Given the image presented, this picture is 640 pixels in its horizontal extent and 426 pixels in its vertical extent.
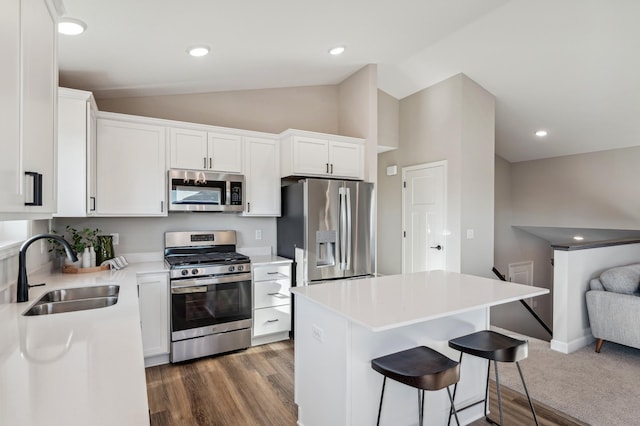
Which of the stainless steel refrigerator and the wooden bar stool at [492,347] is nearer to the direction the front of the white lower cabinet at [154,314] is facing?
the wooden bar stool

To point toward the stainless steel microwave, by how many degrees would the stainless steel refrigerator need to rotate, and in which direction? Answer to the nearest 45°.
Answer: approximately 135° to its right

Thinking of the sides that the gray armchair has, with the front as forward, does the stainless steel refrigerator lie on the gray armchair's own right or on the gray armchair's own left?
on the gray armchair's own right

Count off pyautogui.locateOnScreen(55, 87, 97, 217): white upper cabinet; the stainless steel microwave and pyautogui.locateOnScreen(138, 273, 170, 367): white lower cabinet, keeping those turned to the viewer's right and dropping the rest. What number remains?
1

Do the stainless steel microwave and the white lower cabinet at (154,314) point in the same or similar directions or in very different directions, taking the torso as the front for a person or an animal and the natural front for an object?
same or similar directions

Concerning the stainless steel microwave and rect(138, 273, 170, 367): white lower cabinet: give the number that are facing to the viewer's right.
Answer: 0

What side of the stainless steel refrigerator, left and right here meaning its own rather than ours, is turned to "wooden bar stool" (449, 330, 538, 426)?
front

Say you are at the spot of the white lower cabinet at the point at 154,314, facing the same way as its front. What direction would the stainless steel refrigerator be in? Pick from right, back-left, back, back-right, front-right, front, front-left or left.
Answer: left

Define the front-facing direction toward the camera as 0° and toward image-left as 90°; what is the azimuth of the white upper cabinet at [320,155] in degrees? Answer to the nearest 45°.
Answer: approximately 315°

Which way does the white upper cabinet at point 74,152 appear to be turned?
to the viewer's right

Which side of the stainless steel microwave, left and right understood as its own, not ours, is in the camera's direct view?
front

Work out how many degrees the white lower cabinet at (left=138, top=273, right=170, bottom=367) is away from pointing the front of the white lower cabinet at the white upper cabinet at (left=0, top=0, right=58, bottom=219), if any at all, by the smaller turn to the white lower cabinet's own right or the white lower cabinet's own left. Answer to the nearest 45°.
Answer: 0° — it already faces it

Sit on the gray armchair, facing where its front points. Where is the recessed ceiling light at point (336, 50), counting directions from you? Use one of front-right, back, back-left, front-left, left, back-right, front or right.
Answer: right
